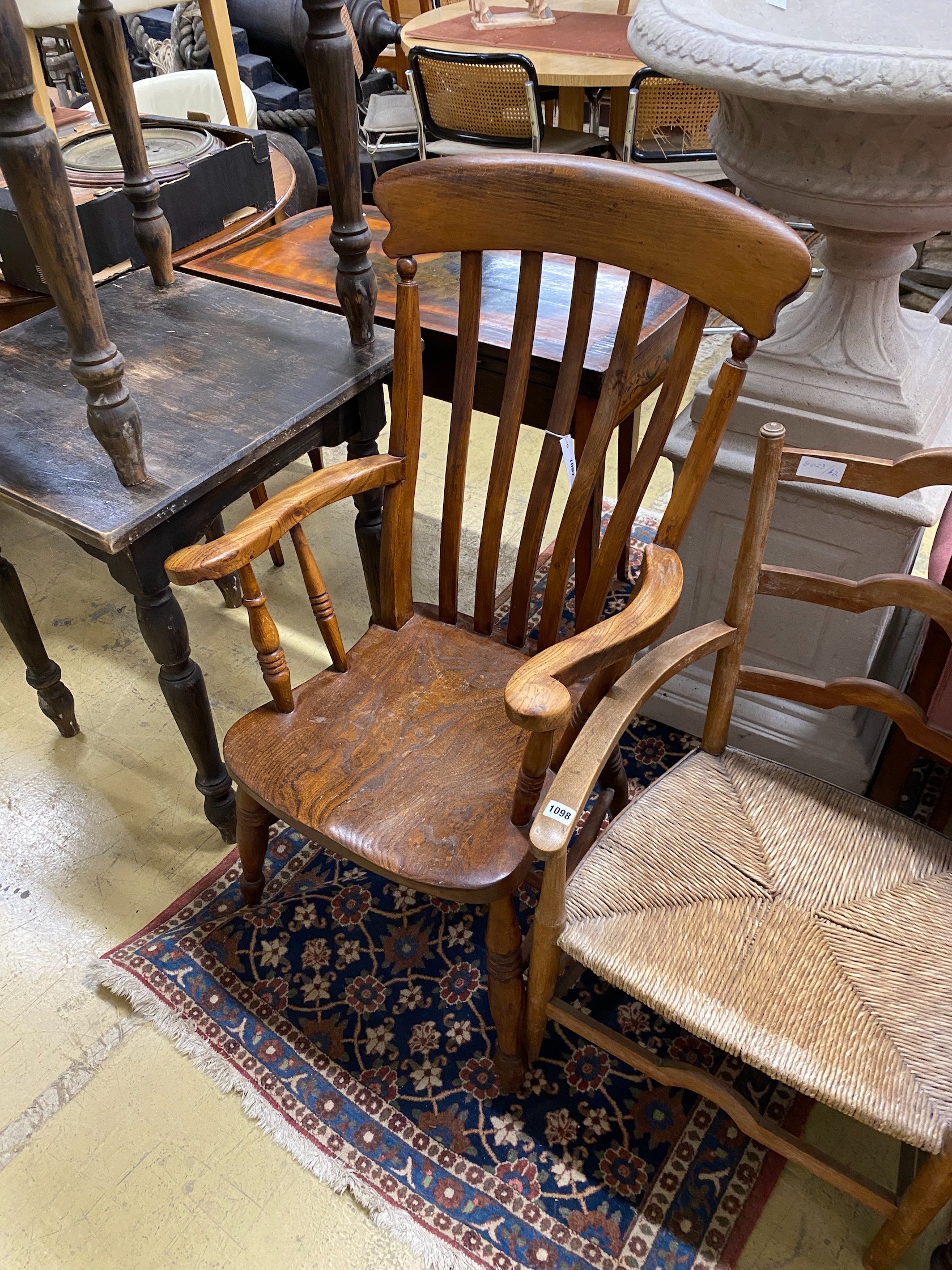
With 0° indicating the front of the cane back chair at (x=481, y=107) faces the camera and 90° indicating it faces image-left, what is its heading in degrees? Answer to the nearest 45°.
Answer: approximately 225°

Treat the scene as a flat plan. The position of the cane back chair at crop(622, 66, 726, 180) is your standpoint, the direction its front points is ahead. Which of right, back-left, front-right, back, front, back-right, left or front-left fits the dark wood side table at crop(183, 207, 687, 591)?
back

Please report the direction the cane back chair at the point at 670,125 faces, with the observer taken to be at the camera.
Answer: facing away from the viewer

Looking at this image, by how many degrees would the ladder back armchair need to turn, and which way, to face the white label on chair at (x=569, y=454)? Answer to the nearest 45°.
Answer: approximately 90° to its right

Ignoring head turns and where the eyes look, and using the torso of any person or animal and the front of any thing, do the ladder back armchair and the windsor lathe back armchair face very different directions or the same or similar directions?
same or similar directions

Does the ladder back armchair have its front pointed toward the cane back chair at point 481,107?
no

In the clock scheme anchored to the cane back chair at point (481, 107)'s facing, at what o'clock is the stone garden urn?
The stone garden urn is roughly at 4 o'clock from the cane back chair.

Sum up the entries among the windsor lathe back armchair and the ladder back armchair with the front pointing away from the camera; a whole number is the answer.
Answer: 0

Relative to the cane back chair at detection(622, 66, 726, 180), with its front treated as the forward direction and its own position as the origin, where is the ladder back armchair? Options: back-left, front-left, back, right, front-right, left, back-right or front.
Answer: back

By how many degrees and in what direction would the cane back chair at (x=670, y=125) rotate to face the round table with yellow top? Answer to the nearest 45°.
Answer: approximately 45° to its left

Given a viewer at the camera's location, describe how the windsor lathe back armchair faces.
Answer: facing the viewer and to the left of the viewer

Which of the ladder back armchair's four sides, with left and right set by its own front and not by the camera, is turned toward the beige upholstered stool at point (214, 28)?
right

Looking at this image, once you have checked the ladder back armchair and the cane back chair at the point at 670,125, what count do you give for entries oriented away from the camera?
1

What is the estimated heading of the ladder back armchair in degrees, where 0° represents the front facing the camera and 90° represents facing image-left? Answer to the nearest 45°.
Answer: approximately 45°

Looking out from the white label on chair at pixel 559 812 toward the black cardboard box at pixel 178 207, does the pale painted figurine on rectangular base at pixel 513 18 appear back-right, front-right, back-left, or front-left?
front-right

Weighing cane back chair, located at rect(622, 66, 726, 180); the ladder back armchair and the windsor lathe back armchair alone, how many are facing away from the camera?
1

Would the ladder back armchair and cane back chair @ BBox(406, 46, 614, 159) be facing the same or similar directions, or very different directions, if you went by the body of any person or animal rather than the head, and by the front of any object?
very different directions
